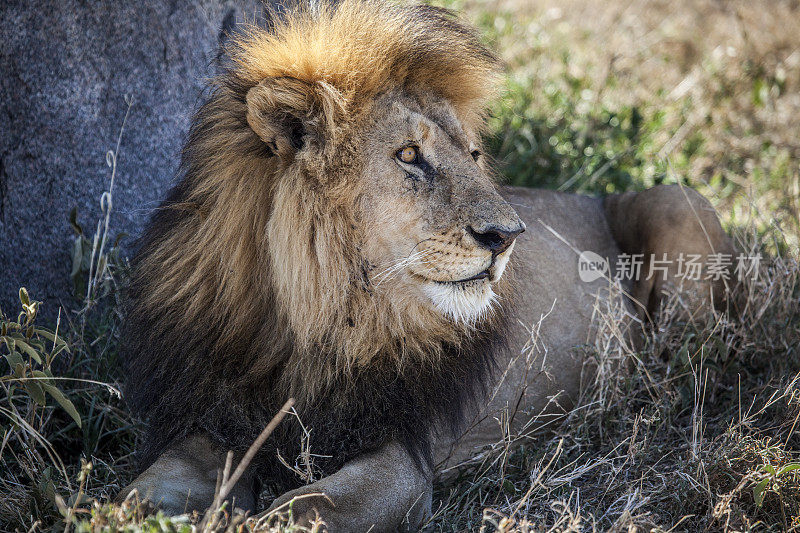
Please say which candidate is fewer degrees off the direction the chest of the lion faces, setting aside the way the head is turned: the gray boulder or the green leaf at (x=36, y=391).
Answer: the green leaf

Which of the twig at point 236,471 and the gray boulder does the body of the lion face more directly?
the twig

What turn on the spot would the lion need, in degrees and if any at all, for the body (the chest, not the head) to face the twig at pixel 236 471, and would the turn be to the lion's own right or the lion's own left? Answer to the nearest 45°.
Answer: approximately 45° to the lion's own left

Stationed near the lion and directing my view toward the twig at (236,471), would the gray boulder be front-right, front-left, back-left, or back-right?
back-right

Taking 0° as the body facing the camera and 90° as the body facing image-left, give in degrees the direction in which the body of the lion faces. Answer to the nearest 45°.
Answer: approximately 45°

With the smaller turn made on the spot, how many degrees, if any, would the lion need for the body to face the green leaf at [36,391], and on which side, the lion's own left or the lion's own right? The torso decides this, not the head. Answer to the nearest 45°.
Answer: approximately 45° to the lion's own right

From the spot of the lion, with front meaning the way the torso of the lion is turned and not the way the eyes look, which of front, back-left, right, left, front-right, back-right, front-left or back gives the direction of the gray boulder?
right
